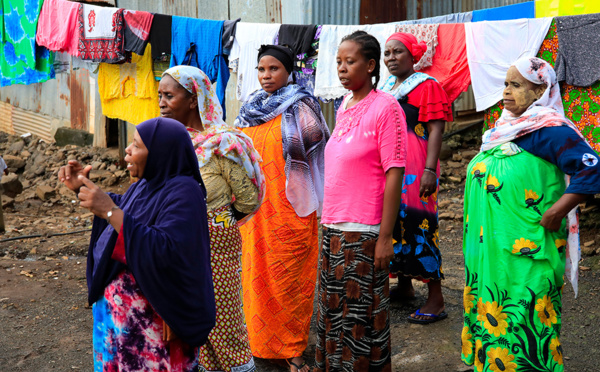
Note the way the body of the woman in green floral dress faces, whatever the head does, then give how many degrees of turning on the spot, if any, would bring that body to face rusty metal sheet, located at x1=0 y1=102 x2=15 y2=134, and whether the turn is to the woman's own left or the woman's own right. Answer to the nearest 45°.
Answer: approximately 90° to the woman's own right

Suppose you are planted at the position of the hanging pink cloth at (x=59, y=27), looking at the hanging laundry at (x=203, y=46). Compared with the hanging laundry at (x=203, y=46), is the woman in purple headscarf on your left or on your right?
right

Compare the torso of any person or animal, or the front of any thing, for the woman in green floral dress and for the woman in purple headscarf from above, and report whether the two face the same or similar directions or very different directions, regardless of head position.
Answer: same or similar directions

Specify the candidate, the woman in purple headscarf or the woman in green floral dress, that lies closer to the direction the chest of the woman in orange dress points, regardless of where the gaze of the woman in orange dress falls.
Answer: the woman in purple headscarf

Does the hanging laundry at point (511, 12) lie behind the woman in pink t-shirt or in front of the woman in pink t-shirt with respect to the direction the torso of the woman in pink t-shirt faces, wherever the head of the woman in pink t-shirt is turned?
behind

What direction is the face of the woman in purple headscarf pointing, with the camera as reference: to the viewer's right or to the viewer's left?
to the viewer's left

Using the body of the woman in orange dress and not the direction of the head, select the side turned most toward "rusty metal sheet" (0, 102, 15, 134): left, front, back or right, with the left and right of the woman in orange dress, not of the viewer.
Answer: right

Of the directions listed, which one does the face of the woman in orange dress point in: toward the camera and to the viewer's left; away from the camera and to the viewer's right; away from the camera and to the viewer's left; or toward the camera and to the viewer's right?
toward the camera and to the viewer's left

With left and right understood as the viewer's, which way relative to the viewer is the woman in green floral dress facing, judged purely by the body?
facing the viewer and to the left of the viewer

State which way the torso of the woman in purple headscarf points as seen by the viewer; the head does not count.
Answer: to the viewer's left

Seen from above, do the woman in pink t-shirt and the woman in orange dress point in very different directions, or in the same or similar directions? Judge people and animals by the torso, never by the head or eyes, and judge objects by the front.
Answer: same or similar directions
